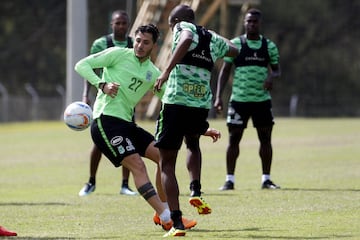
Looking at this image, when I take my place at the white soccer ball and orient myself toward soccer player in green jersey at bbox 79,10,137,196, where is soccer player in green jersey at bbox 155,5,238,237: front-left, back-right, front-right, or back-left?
back-right

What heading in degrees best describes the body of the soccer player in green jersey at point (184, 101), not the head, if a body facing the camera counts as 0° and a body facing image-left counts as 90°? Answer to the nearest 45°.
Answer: approximately 135°

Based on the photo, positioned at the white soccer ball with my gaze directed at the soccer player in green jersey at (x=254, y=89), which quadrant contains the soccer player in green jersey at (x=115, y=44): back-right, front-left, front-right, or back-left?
front-left

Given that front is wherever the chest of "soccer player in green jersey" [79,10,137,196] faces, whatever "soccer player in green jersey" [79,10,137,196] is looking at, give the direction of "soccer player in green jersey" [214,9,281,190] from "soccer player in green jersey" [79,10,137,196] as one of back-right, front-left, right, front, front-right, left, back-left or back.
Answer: left

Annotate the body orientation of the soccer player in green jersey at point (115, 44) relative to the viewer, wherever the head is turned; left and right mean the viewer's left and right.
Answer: facing the viewer

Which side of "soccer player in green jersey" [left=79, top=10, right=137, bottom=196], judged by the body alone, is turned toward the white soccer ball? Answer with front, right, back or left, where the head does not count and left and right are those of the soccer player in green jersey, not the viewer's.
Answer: front

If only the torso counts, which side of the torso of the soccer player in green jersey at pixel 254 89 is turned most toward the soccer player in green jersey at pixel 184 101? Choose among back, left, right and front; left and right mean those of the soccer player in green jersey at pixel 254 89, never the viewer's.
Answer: front

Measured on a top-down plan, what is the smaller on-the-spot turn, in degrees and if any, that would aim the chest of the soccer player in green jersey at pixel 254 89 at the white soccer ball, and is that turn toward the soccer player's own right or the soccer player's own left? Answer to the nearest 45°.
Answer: approximately 45° to the soccer player's own right

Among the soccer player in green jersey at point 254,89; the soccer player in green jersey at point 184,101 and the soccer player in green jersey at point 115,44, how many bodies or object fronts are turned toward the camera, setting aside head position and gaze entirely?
2

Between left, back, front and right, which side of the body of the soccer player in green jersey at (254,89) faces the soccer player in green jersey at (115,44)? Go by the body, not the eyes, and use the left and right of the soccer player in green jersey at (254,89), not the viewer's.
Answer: right

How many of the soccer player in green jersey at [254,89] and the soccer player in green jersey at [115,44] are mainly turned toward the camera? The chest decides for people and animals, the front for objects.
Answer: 2

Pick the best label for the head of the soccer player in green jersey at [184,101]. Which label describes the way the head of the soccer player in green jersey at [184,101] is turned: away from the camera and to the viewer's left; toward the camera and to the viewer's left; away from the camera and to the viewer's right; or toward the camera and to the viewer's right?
away from the camera and to the viewer's left
